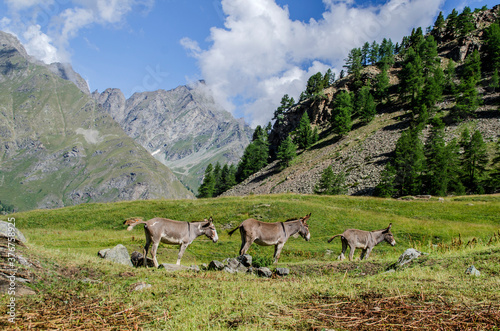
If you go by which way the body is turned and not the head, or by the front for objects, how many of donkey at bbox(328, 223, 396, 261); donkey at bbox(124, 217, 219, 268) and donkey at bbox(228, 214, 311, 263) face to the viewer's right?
3

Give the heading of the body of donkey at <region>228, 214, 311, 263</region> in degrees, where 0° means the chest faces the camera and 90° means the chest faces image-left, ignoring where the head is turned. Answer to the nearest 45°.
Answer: approximately 270°

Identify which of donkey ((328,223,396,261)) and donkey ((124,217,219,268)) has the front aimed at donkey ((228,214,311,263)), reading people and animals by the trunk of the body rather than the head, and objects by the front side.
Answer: donkey ((124,217,219,268))

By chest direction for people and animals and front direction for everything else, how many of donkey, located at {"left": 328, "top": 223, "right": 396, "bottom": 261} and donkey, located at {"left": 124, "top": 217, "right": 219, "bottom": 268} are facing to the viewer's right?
2

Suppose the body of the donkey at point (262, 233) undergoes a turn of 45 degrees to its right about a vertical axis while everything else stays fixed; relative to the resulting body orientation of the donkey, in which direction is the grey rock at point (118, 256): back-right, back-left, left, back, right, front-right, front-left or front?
back-right

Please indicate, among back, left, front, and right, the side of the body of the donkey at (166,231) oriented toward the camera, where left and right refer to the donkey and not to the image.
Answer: right

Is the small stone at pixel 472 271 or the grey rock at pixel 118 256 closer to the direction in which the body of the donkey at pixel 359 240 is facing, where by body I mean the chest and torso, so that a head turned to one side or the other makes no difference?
the small stone

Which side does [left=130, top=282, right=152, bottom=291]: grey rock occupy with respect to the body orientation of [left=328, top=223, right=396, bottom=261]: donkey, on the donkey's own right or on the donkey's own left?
on the donkey's own right

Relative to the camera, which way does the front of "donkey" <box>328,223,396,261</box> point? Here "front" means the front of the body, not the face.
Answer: to the viewer's right

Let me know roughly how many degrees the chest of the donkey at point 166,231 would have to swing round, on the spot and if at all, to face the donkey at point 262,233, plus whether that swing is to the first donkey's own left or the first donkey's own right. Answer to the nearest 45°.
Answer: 0° — it already faces it

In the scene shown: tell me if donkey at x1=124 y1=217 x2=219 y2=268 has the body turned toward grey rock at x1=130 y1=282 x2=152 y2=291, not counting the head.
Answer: no

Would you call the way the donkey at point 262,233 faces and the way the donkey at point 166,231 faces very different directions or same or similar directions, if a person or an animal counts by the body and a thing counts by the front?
same or similar directions

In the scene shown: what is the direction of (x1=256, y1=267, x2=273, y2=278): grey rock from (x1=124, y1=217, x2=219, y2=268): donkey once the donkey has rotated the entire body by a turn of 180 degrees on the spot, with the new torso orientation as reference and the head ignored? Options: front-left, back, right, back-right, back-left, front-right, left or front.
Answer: back-left

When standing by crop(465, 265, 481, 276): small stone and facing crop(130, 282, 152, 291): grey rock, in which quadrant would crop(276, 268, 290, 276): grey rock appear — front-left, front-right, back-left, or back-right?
front-right

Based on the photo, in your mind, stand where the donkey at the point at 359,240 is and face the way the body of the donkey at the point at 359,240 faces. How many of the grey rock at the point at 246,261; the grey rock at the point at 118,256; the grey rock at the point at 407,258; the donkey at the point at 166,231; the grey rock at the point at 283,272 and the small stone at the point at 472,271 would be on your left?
0

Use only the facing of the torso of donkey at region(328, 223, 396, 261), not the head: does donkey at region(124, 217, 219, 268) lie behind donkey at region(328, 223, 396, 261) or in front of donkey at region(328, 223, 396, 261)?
behind

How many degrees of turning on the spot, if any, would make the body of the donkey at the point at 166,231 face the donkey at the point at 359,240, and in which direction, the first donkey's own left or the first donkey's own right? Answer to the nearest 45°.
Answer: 0° — it already faces it
